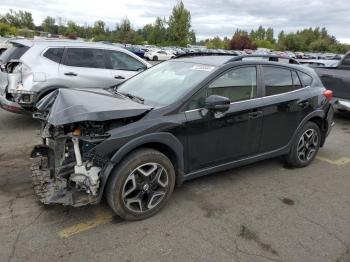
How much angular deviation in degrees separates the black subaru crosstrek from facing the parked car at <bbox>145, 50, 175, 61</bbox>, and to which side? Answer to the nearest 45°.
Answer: approximately 135° to its right

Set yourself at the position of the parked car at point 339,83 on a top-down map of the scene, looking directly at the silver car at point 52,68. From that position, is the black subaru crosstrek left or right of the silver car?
left

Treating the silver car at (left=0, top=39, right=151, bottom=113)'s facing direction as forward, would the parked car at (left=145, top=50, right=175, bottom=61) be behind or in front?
in front

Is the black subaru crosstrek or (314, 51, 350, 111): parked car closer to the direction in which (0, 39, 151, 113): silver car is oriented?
the parked car

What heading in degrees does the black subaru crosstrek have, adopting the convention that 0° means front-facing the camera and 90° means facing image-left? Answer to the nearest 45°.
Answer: approximately 45°

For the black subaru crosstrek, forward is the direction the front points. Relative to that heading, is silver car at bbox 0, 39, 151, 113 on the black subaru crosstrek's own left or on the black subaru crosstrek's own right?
on the black subaru crosstrek's own right

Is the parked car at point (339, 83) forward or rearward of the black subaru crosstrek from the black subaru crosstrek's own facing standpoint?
rearward

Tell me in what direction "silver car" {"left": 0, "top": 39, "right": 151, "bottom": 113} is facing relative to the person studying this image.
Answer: facing away from the viewer and to the right of the viewer
